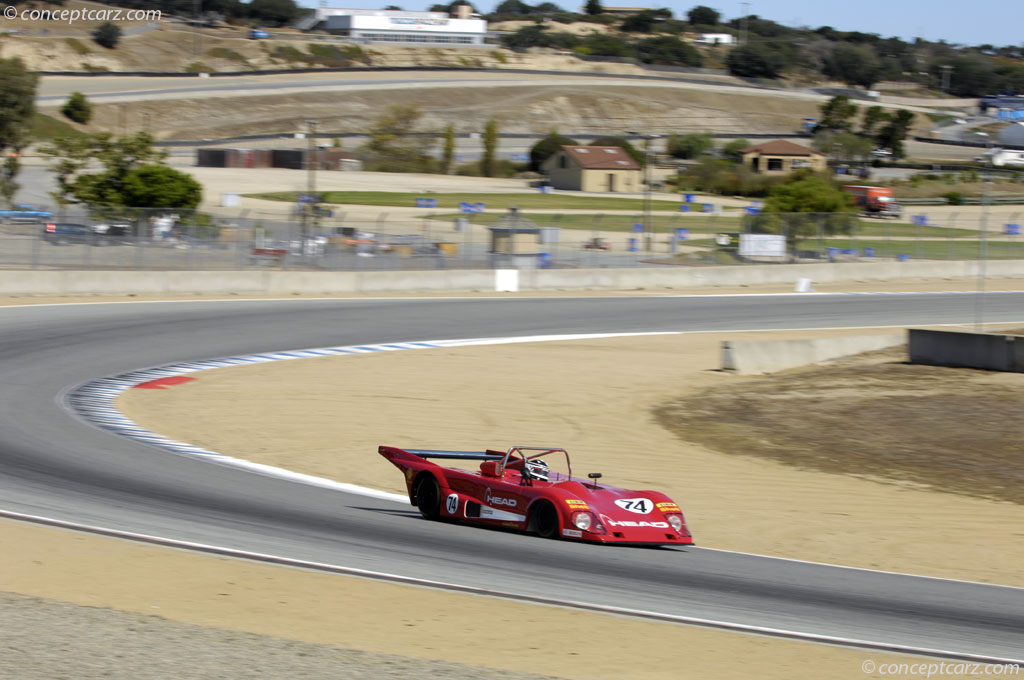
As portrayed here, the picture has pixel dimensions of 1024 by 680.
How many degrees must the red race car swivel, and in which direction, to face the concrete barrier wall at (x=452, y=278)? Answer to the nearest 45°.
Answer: approximately 135° to its left

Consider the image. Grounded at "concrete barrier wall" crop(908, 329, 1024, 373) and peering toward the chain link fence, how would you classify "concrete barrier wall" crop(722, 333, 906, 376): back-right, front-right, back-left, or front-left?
front-left

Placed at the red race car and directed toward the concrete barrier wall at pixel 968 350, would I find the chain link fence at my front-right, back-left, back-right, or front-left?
front-left

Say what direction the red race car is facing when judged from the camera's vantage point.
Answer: facing the viewer and to the right of the viewer
